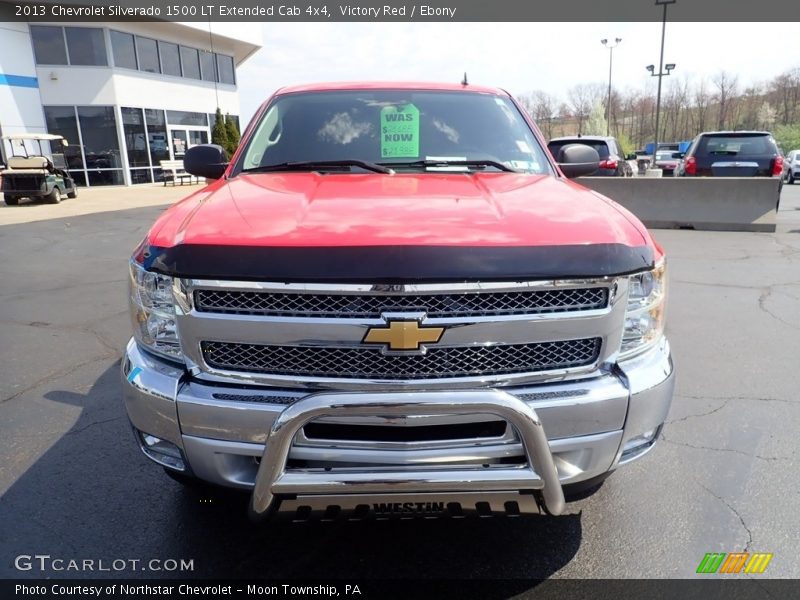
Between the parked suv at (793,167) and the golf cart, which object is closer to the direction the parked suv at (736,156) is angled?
the parked suv

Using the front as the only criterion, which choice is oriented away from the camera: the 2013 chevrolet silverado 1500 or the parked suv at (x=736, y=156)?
the parked suv

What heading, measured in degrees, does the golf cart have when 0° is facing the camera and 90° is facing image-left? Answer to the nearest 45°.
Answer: approximately 225°

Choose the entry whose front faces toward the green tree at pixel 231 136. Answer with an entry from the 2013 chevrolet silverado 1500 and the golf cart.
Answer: the golf cart

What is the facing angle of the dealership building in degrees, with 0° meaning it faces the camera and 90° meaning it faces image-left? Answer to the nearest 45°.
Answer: approximately 315°

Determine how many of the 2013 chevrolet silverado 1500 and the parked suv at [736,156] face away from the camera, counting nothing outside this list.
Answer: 1

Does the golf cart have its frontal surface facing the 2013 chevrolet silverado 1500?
no

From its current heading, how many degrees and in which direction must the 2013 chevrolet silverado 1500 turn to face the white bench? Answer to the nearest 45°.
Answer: approximately 180°

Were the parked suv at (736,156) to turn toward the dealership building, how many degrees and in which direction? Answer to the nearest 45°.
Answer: approximately 90° to its left

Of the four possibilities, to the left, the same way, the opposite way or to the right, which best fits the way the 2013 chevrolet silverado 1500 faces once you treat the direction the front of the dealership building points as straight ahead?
to the right

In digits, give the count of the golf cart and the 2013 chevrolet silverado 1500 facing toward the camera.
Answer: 1

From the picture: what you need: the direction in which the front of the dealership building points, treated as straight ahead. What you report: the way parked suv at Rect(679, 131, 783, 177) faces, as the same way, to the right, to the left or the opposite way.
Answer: to the left

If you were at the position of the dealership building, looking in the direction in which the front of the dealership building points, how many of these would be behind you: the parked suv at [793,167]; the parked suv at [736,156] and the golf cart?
0

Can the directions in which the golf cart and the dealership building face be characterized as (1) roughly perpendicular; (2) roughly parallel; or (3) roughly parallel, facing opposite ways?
roughly perpendicular

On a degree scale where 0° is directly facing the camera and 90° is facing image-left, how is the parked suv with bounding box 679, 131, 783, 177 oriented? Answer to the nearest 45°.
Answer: approximately 180°

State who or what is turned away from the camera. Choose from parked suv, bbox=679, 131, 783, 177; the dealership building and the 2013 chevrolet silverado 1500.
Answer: the parked suv

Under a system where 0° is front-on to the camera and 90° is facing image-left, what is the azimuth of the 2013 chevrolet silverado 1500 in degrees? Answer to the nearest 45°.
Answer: approximately 0°

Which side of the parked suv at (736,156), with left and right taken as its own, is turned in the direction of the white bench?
left

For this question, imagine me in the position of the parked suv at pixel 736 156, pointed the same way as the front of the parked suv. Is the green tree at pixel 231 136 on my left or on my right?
on my left
